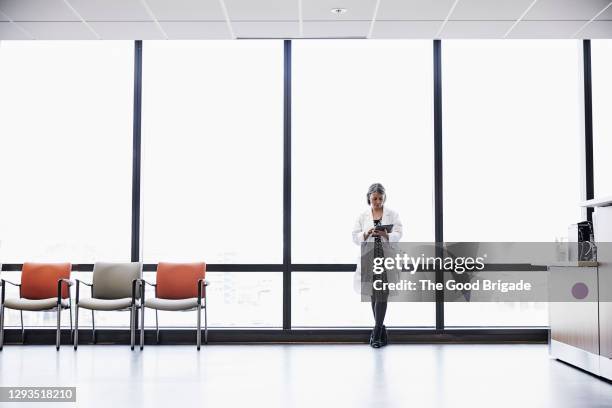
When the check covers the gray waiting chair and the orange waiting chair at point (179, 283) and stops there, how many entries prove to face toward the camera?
2

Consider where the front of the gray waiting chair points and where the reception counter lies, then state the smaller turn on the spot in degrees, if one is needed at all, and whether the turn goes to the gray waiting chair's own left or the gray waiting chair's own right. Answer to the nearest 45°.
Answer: approximately 45° to the gray waiting chair's own left

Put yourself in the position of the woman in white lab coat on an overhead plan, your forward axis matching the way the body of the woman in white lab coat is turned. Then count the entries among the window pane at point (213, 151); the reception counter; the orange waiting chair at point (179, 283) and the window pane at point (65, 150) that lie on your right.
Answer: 3

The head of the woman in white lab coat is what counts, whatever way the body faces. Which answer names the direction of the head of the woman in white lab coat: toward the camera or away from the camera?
toward the camera

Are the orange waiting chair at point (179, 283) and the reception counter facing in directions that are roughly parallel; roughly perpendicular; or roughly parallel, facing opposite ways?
roughly perpendicular

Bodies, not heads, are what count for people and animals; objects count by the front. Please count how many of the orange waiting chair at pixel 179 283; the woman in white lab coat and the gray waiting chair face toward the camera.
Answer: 3

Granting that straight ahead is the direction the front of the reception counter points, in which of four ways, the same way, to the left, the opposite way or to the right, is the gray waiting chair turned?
to the left

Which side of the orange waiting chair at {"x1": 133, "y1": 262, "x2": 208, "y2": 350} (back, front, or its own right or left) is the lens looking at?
front

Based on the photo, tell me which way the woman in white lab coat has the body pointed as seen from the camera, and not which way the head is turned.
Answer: toward the camera

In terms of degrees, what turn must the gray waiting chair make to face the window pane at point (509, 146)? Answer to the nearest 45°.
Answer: approximately 90° to its left

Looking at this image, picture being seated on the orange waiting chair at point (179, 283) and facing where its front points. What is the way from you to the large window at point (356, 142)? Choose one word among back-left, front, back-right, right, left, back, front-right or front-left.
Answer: left

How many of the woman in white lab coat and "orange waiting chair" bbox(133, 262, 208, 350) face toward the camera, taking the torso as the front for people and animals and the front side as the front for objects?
2

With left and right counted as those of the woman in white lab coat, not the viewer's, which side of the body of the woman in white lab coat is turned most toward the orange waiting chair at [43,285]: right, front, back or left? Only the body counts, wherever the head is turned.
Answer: right

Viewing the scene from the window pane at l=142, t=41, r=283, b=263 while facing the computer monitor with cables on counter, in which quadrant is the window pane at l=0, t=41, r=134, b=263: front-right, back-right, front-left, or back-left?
back-right
